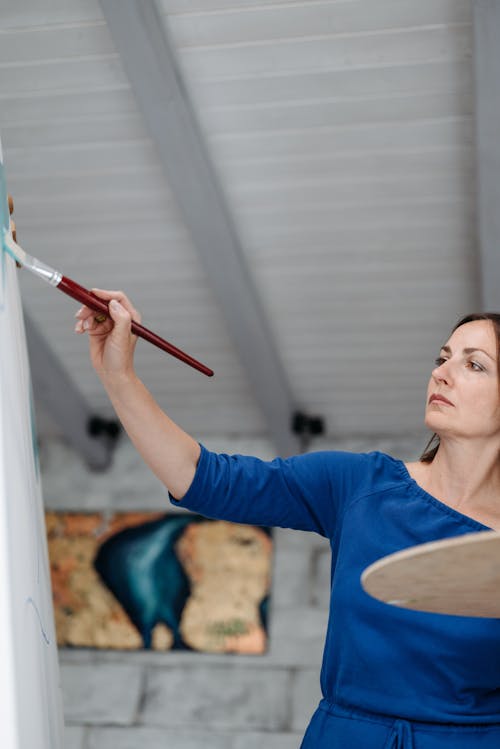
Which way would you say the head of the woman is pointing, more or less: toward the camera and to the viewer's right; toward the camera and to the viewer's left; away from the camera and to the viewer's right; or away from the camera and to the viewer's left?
toward the camera and to the viewer's left

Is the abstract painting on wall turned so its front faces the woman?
yes

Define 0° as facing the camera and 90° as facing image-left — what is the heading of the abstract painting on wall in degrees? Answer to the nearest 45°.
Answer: approximately 0°
